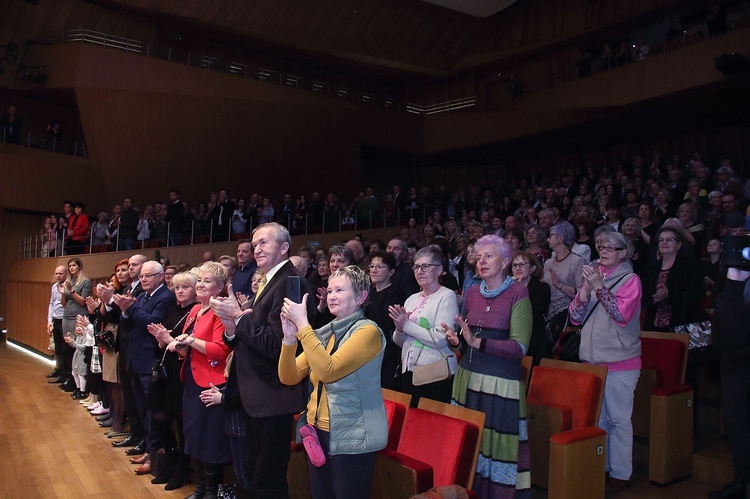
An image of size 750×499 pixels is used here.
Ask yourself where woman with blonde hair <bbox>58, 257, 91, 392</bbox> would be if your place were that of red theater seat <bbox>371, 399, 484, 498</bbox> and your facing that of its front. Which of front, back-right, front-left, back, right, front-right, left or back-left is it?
right

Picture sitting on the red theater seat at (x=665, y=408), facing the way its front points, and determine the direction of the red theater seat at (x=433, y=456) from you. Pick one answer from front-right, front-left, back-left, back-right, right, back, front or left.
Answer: front

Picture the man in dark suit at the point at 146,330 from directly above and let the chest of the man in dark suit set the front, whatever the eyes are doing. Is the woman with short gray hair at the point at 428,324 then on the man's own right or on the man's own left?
on the man's own left

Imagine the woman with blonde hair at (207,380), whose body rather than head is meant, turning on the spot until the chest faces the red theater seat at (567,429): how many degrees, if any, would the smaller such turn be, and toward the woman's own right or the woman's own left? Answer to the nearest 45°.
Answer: approximately 90° to the woman's own left

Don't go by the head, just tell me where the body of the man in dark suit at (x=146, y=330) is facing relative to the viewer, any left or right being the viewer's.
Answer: facing the viewer and to the left of the viewer

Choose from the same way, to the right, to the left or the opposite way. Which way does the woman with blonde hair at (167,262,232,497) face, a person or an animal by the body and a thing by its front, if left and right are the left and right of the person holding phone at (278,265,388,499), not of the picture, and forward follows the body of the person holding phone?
the same way

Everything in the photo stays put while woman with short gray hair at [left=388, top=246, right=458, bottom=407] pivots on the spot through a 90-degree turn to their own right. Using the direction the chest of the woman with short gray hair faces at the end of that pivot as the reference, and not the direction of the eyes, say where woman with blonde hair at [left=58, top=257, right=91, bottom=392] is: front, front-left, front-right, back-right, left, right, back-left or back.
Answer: front

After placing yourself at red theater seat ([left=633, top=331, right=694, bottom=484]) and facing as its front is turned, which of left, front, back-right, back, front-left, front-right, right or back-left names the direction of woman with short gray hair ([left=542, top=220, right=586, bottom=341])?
right

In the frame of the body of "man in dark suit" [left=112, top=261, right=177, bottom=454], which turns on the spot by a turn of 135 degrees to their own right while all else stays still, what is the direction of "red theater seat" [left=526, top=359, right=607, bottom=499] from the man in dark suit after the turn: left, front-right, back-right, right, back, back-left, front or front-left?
back-right

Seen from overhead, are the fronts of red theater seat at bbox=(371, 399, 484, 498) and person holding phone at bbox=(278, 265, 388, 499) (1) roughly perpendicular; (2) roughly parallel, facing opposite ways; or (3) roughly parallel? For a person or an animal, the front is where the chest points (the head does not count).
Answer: roughly parallel

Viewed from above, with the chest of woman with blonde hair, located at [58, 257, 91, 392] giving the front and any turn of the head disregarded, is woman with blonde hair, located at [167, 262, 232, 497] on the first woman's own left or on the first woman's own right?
on the first woman's own left

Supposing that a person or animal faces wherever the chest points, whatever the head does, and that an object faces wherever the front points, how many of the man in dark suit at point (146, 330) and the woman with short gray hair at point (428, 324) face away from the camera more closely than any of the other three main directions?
0

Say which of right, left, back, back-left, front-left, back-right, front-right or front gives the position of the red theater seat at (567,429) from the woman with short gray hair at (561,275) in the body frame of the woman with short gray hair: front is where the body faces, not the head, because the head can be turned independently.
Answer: front-left
